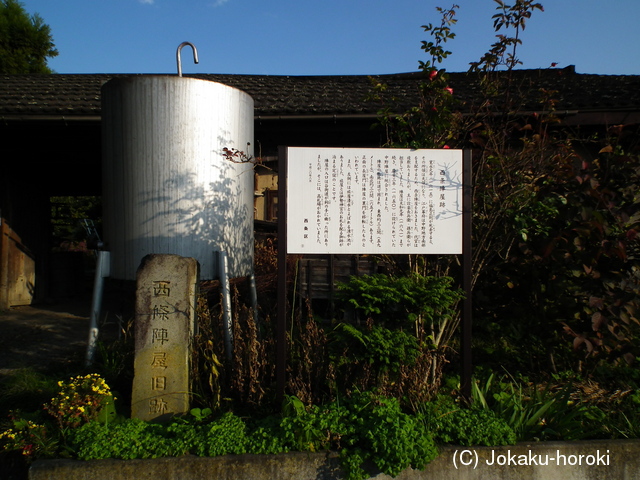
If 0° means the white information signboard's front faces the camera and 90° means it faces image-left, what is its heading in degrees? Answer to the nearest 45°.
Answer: approximately 0°

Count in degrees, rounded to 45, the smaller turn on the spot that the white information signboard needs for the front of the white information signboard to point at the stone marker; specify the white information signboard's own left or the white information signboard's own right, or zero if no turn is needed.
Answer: approximately 90° to the white information signboard's own right
